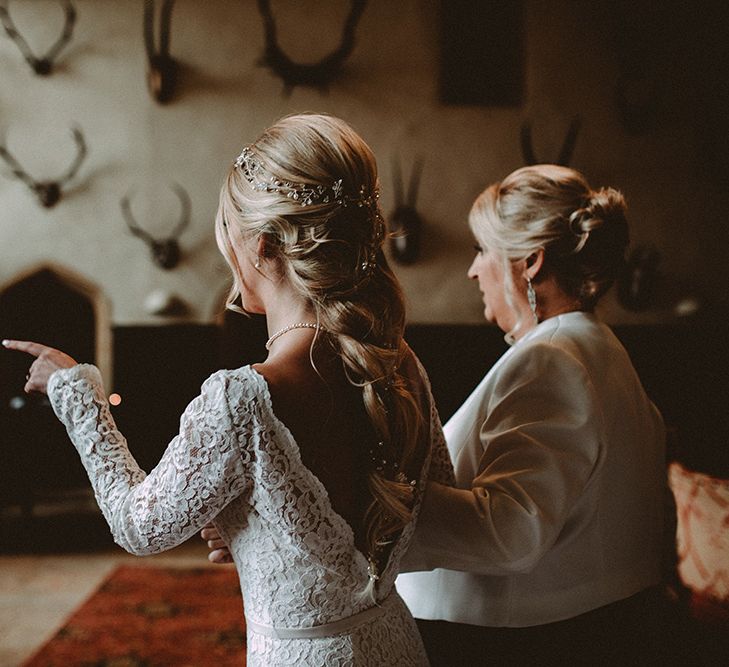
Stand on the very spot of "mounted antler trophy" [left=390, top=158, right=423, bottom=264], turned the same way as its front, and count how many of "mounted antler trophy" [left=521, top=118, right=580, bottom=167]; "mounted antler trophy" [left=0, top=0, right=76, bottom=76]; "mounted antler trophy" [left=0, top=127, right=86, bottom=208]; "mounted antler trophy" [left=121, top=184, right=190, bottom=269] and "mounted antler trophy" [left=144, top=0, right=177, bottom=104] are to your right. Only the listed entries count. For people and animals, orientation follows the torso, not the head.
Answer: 4

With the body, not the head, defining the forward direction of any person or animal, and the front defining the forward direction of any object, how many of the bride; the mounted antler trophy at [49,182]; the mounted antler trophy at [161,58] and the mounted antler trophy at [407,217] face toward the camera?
3

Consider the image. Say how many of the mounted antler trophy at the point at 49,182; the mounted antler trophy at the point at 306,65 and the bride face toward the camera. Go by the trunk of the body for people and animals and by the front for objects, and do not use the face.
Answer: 2

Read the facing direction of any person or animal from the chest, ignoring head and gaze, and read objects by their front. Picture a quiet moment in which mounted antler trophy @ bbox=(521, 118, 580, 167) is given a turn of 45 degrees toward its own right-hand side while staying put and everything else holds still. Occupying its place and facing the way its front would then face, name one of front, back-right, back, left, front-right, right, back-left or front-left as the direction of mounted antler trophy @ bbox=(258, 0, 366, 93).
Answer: front-right

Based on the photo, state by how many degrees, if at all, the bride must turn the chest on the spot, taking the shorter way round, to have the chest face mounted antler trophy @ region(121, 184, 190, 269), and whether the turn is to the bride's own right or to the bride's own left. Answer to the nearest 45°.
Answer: approximately 45° to the bride's own right

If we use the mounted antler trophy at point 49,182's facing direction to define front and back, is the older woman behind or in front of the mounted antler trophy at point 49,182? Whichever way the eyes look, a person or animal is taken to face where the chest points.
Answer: in front

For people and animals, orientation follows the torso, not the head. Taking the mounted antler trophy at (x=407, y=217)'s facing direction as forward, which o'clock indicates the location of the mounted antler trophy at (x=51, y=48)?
the mounted antler trophy at (x=51, y=48) is roughly at 3 o'clock from the mounted antler trophy at (x=407, y=217).

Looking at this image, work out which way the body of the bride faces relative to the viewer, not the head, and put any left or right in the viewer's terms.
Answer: facing away from the viewer and to the left of the viewer

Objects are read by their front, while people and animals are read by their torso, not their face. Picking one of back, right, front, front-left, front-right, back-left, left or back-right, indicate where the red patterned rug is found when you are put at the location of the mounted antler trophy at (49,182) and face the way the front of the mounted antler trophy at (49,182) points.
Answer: front

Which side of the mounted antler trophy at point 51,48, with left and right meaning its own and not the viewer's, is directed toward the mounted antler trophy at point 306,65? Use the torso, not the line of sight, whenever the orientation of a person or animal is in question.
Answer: left

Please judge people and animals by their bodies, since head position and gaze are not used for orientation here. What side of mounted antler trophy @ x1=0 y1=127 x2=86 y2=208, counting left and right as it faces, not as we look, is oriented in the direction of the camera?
front

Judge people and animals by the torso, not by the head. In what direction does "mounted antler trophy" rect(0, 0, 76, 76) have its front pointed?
toward the camera

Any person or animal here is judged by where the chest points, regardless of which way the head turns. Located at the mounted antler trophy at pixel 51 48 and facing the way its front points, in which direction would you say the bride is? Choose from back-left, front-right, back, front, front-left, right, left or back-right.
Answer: front

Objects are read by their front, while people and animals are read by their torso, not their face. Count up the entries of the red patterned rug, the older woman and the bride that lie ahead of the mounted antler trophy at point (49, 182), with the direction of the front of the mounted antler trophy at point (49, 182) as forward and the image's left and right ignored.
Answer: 3

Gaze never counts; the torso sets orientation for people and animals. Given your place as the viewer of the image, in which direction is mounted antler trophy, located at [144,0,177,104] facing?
facing the viewer

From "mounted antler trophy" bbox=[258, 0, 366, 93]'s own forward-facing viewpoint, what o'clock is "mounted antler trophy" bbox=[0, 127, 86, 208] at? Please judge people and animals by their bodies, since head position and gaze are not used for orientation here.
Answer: "mounted antler trophy" bbox=[0, 127, 86, 208] is roughly at 3 o'clock from "mounted antler trophy" bbox=[258, 0, 366, 93].

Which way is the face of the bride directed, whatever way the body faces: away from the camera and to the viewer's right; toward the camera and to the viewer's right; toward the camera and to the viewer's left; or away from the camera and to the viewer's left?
away from the camera and to the viewer's left

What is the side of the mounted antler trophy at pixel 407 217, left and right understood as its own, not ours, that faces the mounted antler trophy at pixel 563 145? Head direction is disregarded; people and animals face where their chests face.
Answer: left
